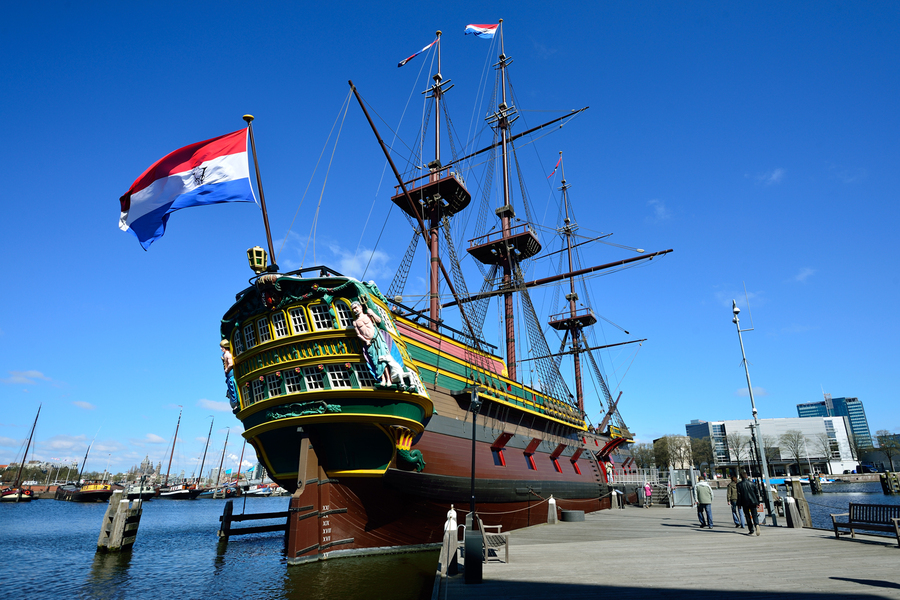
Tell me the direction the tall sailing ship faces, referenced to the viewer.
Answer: facing away from the viewer and to the right of the viewer

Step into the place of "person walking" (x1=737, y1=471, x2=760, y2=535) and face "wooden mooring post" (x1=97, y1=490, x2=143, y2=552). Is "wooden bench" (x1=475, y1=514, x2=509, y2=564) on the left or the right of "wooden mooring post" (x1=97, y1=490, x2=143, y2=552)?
left
